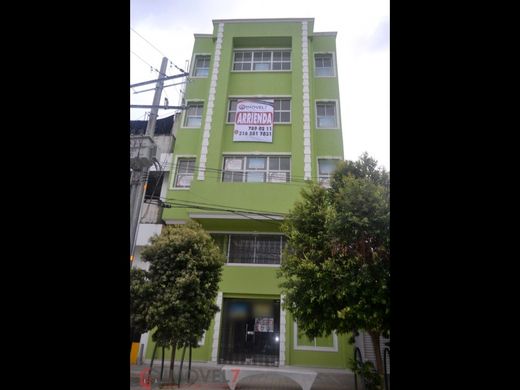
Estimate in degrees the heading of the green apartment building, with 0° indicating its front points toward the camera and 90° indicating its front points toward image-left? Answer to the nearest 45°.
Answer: approximately 0°

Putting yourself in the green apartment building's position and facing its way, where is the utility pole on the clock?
The utility pole is roughly at 1 o'clock from the green apartment building.

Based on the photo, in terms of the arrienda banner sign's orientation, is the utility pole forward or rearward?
forward

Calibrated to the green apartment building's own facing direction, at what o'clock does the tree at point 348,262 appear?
The tree is roughly at 11 o'clock from the green apartment building.

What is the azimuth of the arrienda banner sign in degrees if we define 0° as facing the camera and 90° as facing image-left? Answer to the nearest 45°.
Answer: approximately 0°
